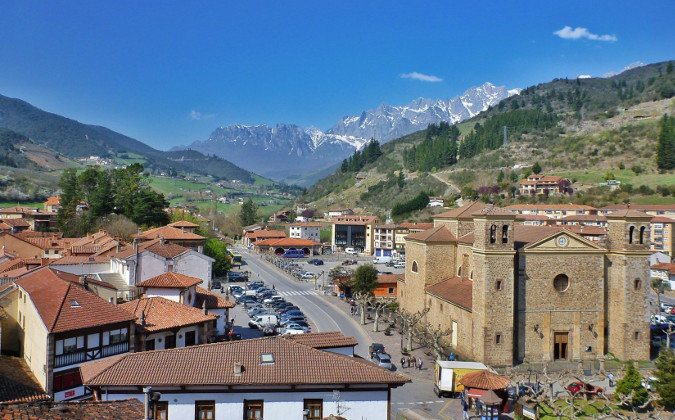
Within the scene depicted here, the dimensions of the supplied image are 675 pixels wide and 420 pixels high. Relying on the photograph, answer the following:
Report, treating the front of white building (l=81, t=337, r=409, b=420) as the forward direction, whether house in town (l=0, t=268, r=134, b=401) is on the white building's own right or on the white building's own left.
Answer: on the white building's own right

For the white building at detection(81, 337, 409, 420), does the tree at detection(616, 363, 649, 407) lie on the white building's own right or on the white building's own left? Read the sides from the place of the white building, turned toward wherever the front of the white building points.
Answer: on the white building's own left

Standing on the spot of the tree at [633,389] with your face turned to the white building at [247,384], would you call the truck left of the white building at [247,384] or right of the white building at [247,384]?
right

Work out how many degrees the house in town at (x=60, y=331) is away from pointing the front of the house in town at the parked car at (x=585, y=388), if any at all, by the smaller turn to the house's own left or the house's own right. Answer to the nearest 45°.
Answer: approximately 45° to the house's own left

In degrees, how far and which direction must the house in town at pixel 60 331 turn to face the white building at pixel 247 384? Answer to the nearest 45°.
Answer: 0° — it already faces it

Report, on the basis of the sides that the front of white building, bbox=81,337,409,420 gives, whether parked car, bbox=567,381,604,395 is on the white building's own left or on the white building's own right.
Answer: on the white building's own left

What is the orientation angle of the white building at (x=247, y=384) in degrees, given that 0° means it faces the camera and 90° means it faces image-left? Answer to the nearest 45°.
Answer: approximately 0°
